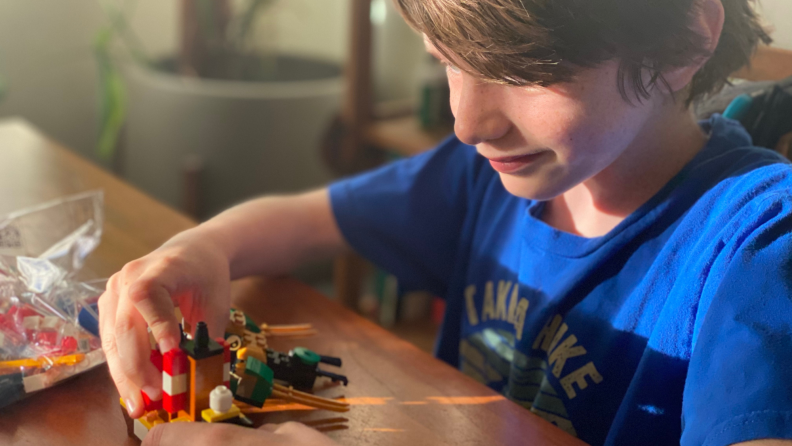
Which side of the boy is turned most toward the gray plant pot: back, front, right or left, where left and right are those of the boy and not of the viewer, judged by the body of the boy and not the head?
right

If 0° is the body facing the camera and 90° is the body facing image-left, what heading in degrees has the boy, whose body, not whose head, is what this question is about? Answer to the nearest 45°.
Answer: approximately 45°
